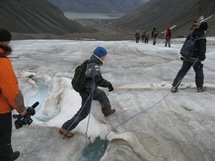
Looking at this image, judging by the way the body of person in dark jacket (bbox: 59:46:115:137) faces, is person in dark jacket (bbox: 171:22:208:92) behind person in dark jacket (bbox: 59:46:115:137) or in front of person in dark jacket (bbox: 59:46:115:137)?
in front

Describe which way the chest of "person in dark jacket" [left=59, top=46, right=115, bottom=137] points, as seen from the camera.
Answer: to the viewer's right
